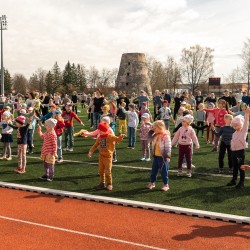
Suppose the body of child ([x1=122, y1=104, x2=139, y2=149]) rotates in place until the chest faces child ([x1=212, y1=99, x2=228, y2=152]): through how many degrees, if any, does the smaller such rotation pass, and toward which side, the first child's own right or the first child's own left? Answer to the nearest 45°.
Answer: approximately 135° to the first child's own left

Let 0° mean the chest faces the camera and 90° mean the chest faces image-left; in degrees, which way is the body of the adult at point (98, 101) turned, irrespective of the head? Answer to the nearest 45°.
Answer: approximately 45°

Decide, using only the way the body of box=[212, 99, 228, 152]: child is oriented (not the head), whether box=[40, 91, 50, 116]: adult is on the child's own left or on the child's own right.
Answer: on the child's own right

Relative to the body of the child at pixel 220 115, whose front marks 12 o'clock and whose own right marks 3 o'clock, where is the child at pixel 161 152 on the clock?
the child at pixel 161 152 is roughly at 11 o'clock from the child at pixel 220 115.
